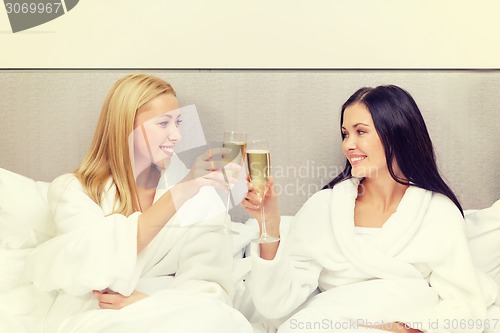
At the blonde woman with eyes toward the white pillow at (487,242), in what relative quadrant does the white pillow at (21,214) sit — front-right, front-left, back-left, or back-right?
back-left

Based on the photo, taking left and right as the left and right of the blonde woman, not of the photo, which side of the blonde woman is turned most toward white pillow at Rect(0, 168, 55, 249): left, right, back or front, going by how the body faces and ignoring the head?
back

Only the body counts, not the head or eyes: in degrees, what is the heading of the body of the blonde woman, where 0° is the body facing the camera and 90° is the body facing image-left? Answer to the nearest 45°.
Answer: approximately 315°

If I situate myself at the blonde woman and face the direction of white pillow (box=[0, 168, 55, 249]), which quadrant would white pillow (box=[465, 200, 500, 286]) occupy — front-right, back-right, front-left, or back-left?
back-right
